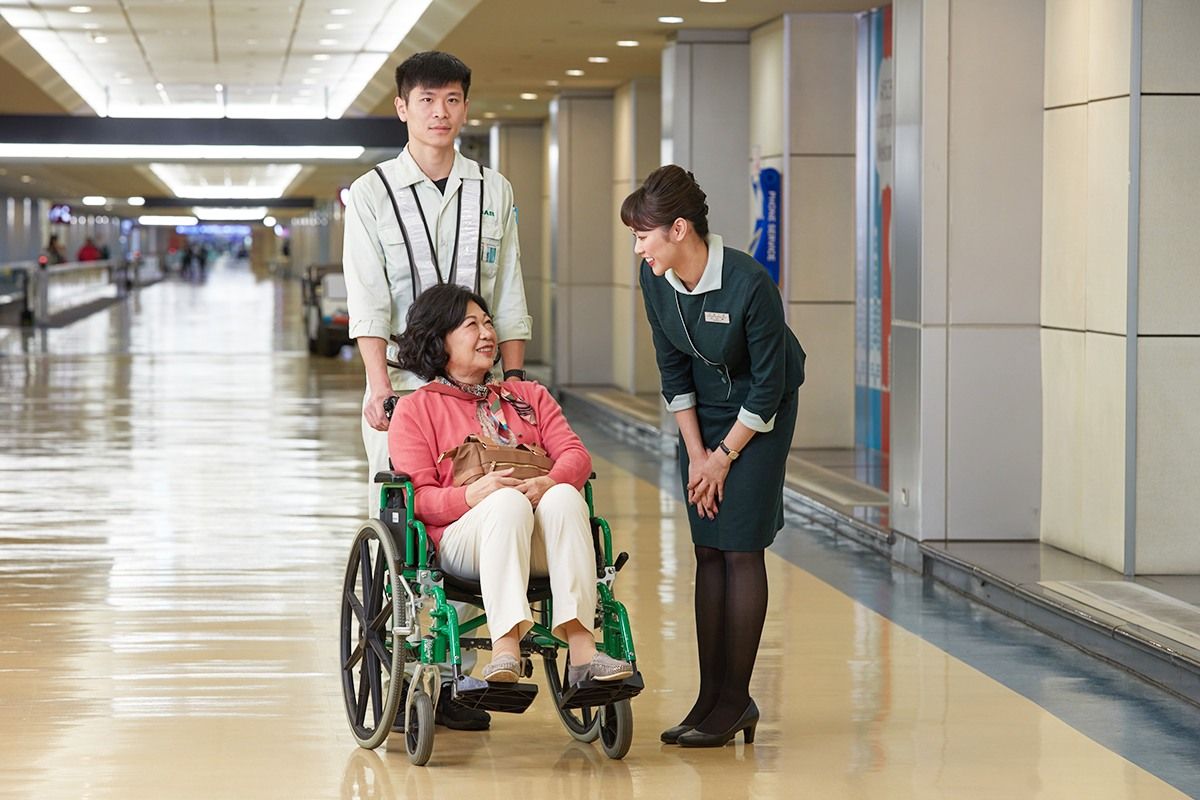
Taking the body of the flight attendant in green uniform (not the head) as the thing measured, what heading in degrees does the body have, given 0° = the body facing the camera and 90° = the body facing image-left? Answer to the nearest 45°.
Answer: approximately 45°

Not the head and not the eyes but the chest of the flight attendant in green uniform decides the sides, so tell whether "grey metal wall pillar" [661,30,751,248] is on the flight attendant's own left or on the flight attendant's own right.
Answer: on the flight attendant's own right

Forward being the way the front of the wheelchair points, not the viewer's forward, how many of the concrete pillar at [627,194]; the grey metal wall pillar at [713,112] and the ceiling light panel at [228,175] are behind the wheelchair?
3

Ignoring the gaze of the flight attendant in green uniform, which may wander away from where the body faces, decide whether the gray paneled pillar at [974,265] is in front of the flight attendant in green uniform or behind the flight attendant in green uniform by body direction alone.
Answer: behind

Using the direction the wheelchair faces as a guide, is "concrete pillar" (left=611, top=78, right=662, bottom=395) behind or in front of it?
behind

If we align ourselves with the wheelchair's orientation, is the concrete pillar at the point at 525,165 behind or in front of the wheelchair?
behind

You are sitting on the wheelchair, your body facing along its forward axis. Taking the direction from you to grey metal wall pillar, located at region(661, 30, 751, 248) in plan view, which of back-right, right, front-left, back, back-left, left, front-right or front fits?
back

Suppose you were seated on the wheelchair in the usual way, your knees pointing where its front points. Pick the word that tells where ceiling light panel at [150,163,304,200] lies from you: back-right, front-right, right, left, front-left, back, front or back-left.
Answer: back

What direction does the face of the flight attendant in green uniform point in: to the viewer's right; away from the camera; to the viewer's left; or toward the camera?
to the viewer's left

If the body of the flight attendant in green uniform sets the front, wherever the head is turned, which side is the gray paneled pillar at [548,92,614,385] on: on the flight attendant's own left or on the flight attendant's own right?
on the flight attendant's own right

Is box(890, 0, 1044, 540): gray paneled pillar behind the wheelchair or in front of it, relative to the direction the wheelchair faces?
behind

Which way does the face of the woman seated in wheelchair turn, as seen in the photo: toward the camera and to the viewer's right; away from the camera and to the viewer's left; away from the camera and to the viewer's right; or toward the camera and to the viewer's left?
toward the camera and to the viewer's right

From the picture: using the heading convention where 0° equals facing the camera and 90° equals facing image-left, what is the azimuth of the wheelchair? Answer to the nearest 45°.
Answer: approximately 0°

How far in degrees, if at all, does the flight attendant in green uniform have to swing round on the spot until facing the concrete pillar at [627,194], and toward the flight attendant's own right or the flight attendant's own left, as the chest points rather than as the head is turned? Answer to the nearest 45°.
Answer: approximately 135° to the flight attendant's own right
